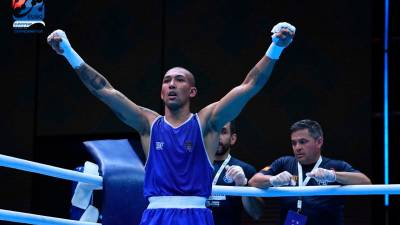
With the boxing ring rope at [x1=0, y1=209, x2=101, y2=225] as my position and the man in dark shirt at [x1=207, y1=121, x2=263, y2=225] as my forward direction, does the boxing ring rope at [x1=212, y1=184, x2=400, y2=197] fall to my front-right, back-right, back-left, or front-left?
front-right

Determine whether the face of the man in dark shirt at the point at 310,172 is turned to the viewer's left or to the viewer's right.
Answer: to the viewer's left

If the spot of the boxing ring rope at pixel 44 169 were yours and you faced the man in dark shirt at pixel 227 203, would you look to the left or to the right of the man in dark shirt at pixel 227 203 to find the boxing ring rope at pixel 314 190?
right

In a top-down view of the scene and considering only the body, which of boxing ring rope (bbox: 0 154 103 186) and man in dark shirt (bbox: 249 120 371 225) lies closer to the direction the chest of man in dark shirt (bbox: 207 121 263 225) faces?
the boxing ring rope

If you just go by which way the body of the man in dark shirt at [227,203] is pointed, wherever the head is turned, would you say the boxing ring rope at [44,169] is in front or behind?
in front

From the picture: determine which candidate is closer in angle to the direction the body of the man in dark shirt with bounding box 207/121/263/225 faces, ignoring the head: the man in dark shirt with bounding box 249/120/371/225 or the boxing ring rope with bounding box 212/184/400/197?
the boxing ring rope

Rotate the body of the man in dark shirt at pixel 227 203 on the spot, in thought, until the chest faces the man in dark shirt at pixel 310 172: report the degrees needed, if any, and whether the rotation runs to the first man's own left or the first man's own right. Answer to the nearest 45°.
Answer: approximately 135° to the first man's own left

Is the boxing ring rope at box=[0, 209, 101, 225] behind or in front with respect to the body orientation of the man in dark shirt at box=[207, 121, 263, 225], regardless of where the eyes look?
in front
